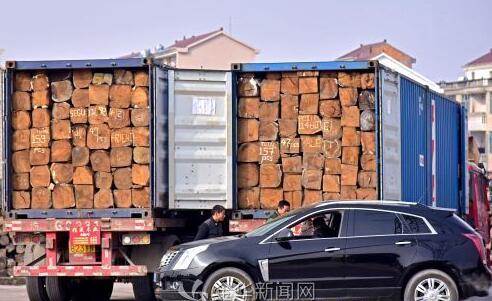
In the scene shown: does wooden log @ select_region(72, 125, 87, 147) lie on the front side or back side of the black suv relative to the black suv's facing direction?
on the front side

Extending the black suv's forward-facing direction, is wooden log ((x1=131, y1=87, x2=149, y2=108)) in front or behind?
in front

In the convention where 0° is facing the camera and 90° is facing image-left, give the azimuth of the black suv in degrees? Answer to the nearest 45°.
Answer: approximately 90°

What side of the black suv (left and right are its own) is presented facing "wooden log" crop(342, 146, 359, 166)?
right

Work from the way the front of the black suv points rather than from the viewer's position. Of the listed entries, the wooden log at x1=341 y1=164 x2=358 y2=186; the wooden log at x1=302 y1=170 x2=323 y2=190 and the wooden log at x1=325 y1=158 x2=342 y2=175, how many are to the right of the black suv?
3

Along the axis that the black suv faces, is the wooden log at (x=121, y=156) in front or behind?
in front
